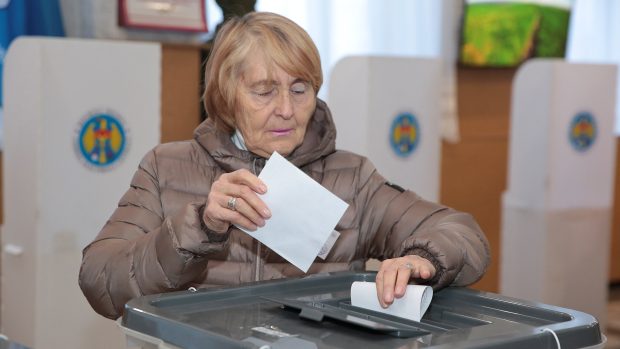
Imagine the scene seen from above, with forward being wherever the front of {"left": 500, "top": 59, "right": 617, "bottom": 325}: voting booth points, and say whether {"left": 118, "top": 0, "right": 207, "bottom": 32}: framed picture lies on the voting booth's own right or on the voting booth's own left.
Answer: on the voting booth's own left

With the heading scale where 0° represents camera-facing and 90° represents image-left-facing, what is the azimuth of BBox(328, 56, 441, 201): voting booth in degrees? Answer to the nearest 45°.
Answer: approximately 135°

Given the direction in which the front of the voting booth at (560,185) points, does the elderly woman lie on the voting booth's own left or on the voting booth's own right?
on the voting booth's own left

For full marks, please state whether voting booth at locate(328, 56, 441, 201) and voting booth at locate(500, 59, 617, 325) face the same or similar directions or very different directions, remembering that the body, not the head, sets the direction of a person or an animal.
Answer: same or similar directions

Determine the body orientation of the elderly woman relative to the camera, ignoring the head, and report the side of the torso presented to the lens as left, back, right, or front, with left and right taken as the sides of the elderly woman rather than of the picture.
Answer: front

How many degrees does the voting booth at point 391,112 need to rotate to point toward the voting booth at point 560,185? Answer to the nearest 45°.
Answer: approximately 90° to its right

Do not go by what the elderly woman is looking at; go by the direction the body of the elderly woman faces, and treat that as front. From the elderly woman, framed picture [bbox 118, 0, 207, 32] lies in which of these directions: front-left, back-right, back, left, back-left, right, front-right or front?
back

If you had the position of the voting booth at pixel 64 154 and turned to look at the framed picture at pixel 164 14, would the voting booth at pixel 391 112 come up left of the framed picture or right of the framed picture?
right

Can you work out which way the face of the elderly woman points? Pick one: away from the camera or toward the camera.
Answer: toward the camera

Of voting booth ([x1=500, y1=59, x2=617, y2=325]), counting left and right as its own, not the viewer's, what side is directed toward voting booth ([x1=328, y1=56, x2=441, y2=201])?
left

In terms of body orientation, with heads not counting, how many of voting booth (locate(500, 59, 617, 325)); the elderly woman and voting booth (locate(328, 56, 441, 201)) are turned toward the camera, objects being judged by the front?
1

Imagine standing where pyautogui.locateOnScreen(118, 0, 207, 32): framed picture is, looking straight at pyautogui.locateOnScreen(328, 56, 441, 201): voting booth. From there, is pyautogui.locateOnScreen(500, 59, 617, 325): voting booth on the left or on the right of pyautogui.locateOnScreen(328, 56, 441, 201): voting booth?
left

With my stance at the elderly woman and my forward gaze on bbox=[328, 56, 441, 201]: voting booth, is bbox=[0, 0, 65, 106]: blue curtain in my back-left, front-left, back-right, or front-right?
front-left
